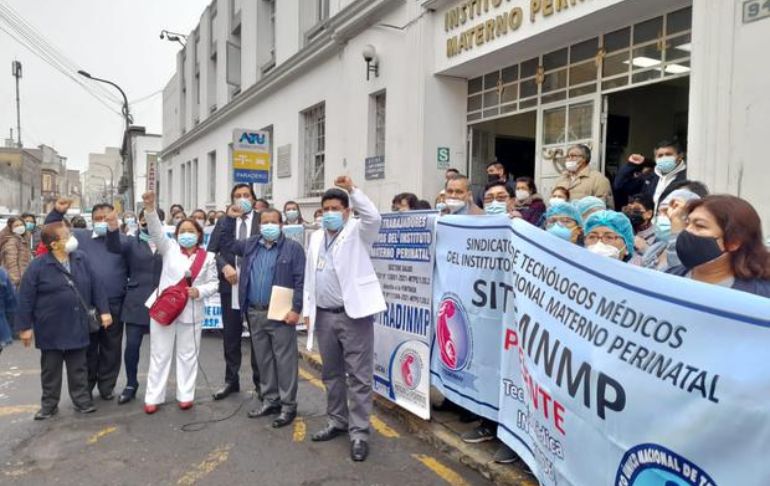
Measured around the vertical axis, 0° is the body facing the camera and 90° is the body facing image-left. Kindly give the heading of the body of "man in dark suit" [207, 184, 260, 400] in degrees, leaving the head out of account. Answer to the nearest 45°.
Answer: approximately 0°

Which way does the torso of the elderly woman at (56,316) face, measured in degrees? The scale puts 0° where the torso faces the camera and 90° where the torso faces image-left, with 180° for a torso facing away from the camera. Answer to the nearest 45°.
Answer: approximately 315°

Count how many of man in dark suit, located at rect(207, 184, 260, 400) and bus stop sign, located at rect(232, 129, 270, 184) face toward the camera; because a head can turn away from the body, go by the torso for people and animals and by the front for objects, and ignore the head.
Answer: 2

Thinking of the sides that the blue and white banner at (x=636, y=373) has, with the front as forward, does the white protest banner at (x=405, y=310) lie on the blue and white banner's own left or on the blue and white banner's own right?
on the blue and white banner's own right

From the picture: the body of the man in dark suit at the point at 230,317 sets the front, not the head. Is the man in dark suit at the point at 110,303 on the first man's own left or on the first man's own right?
on the first man's own right

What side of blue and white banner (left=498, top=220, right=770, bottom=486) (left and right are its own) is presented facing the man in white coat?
right

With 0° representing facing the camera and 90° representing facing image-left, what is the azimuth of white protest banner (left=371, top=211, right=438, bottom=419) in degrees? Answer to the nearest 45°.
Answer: approximately 45°
